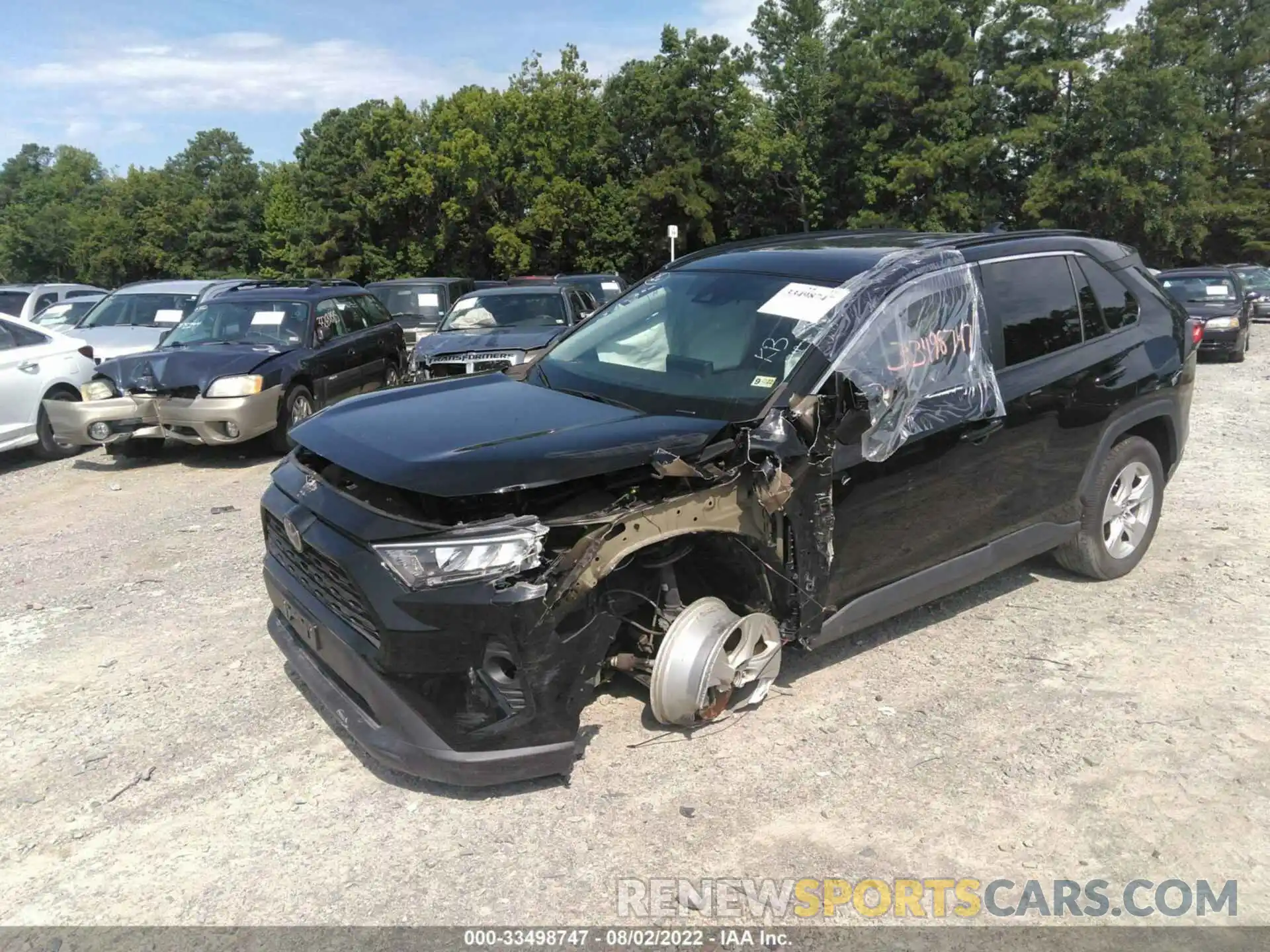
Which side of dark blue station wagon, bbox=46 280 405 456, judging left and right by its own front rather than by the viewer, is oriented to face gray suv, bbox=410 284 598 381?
back

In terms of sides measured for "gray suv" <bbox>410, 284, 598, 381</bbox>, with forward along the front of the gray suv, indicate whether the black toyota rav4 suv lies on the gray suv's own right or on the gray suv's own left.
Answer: on the gray suv's own left

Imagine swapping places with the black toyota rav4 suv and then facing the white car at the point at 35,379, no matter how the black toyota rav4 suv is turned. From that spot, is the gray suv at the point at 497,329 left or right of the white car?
right

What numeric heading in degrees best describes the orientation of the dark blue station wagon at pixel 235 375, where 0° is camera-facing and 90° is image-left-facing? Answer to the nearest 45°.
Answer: approximately 45°

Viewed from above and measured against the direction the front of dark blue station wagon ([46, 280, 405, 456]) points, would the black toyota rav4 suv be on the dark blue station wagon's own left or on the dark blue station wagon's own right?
on the dark blue station wagon's own left

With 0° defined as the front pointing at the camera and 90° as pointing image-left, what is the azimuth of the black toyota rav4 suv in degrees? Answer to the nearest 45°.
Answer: approximately 45°

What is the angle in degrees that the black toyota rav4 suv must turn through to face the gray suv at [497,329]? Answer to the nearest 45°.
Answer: approximately 135° to its right

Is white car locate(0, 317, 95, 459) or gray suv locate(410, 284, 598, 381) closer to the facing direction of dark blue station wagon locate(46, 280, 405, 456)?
the white car
